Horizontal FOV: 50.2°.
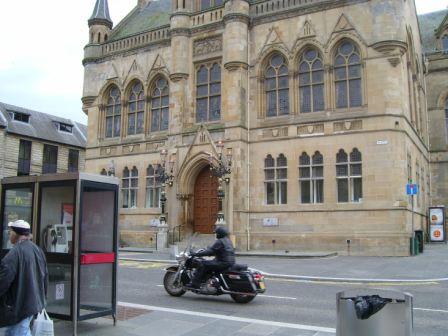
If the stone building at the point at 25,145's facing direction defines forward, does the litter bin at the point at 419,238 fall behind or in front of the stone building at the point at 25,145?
in front

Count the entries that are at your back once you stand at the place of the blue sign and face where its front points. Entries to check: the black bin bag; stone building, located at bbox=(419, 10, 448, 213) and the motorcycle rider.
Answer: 1

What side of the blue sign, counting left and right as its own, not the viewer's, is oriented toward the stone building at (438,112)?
back

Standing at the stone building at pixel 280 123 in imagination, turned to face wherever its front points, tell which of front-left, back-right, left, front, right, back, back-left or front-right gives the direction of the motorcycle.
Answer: front-left

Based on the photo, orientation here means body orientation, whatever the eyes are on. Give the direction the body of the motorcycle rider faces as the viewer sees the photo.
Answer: to the viewer's left

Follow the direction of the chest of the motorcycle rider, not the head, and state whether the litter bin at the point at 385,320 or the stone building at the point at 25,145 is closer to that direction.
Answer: the stone building

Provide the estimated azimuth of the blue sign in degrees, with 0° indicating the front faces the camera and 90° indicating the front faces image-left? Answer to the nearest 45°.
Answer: approximately 0°

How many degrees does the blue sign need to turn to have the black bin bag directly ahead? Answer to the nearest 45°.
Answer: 0° — it already faces it

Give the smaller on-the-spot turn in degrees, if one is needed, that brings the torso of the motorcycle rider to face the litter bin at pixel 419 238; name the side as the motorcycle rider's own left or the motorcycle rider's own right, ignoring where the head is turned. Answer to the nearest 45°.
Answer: approximately 135° to the motorcycle rider's own right

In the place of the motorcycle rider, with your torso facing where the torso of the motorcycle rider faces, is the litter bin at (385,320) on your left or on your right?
on your left

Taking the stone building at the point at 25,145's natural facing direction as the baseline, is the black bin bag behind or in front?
in front

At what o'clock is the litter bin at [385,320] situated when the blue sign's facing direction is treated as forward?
The litter bin is roughly at 12 o'clock from the blue sign.

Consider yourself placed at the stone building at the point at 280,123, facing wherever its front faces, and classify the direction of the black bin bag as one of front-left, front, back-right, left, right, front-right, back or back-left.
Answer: front-left

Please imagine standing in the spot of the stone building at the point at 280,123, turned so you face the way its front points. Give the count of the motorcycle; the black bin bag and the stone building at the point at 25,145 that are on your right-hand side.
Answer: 1

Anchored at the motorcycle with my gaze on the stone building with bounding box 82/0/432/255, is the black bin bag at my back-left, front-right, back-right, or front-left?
back-right

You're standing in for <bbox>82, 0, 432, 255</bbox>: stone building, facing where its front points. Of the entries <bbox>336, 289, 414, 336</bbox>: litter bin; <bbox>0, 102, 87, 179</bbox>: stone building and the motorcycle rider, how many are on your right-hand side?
1
